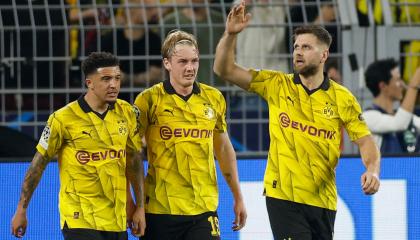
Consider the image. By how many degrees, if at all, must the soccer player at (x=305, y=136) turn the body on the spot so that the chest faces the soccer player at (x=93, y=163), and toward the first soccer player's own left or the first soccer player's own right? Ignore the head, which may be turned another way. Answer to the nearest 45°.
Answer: approximately 90° to the first soccer player's own right

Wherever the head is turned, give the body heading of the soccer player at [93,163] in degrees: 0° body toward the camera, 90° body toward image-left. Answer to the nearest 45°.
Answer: approximately 315°

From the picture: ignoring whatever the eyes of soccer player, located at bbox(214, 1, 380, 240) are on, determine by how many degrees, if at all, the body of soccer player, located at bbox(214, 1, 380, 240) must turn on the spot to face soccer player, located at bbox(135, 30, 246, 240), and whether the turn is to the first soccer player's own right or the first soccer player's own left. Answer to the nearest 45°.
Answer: approximately 90° to the first soccer player's own right

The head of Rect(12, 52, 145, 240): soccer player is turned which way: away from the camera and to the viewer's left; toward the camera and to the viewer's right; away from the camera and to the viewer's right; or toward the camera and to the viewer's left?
toward the camera and to the viewer's right

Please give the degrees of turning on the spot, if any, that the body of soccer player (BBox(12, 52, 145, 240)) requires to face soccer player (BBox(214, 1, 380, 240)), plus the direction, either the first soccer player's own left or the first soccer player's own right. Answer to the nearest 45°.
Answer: approximately 45° to the first soccer player's own left

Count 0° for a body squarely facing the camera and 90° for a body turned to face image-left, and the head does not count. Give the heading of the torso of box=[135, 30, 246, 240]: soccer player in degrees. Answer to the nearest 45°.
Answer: approximately 315°
